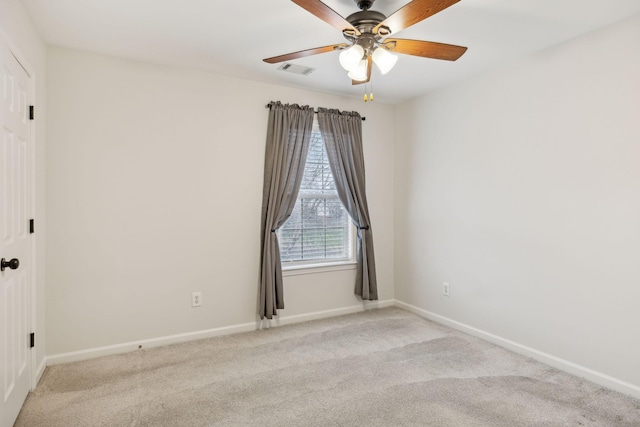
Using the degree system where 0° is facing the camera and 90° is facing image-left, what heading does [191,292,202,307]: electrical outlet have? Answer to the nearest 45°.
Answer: approximately 0°

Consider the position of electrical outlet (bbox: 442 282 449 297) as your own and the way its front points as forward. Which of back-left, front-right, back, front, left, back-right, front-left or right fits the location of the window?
front-right

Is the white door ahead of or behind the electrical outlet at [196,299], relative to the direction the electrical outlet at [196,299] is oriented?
ahead

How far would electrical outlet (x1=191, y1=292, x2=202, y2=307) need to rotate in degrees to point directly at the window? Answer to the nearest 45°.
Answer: approximately 90° to its left

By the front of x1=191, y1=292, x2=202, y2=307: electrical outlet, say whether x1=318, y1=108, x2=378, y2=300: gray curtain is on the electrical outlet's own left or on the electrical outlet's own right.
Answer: on the electrical outlet's own left

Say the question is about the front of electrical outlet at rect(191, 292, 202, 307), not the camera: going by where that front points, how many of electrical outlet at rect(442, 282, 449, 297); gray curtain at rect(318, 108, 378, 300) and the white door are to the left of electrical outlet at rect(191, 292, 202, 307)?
2

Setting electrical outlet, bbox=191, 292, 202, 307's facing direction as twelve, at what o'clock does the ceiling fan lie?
The ceiling fan is roughly at 11 o'clock from the electrical outlet.

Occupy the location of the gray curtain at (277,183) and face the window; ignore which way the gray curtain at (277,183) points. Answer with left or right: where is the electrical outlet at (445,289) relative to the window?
right

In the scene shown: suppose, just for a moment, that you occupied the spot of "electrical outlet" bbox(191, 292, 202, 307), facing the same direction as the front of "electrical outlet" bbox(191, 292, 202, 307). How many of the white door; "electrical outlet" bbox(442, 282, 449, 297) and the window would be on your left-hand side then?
2

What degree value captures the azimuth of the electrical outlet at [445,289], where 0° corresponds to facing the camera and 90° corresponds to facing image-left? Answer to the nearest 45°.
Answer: approximately 45°

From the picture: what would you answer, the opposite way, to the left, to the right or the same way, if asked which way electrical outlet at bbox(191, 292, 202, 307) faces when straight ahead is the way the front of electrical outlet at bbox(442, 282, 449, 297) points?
to the left

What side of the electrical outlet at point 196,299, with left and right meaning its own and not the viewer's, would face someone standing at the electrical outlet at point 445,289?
left

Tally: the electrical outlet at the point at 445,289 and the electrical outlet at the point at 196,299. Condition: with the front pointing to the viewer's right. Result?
0

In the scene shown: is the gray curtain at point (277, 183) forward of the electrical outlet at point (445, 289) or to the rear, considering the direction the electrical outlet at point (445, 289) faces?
forward
